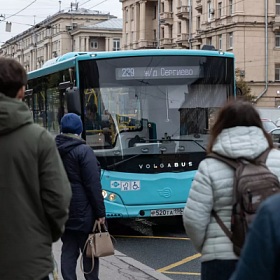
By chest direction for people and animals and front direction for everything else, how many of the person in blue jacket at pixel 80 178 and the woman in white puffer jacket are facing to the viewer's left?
0

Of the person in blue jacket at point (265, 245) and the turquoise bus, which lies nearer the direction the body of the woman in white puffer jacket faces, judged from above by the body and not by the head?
the turquoise bus

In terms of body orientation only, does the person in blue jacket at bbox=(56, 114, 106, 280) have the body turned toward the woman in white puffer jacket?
no

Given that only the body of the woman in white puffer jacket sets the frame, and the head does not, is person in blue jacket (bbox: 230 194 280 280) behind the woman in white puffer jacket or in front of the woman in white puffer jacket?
behind

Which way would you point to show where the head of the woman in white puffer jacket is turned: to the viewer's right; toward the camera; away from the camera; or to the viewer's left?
away from the camera

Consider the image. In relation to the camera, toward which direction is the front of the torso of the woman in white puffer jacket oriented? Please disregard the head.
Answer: away from the camera

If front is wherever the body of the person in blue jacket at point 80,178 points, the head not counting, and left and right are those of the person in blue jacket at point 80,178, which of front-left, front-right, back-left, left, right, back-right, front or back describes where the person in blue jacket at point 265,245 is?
back-right

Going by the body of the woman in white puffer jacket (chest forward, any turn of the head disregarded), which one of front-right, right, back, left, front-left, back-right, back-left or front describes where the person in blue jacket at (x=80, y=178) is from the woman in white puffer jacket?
front-left

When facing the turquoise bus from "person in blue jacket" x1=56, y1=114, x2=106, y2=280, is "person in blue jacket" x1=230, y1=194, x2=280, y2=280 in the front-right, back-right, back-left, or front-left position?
back-right

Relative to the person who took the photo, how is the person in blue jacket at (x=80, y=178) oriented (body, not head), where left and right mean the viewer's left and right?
facing away from the viewer and to the right of the viewer

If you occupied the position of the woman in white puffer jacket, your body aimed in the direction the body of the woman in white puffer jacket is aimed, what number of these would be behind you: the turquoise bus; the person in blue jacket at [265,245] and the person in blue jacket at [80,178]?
1

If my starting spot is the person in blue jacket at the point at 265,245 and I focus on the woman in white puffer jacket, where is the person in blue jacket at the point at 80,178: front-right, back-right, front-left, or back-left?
front-left
